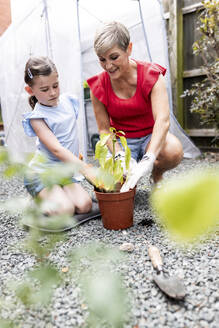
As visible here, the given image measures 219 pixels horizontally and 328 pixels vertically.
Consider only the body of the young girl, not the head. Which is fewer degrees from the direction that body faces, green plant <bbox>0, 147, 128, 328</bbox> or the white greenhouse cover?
the green plant

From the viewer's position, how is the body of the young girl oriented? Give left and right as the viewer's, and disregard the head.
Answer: facing the viewer and to the right of the viewer

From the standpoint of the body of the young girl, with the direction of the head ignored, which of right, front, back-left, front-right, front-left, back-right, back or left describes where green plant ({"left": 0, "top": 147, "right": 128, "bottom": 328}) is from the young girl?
front-right

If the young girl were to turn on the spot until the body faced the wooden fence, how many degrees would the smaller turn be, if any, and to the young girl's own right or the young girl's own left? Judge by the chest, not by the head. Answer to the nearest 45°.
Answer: approximately 90° to the young girl's own left

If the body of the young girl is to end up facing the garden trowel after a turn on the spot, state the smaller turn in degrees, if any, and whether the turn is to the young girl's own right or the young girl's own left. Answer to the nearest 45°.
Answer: approximately 45° to the young girl's own right

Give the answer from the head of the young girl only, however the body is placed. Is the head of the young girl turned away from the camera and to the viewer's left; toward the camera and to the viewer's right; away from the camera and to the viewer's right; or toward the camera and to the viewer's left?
toward the camera and to the viewer's right

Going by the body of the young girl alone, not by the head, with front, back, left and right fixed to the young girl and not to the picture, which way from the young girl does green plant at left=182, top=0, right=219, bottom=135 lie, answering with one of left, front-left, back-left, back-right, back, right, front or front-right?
left

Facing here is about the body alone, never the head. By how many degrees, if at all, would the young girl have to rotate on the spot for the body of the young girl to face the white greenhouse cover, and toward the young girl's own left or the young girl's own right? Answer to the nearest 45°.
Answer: approximately 135° to the young girl's own left

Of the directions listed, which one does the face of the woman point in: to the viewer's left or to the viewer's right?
to the viewer's left
